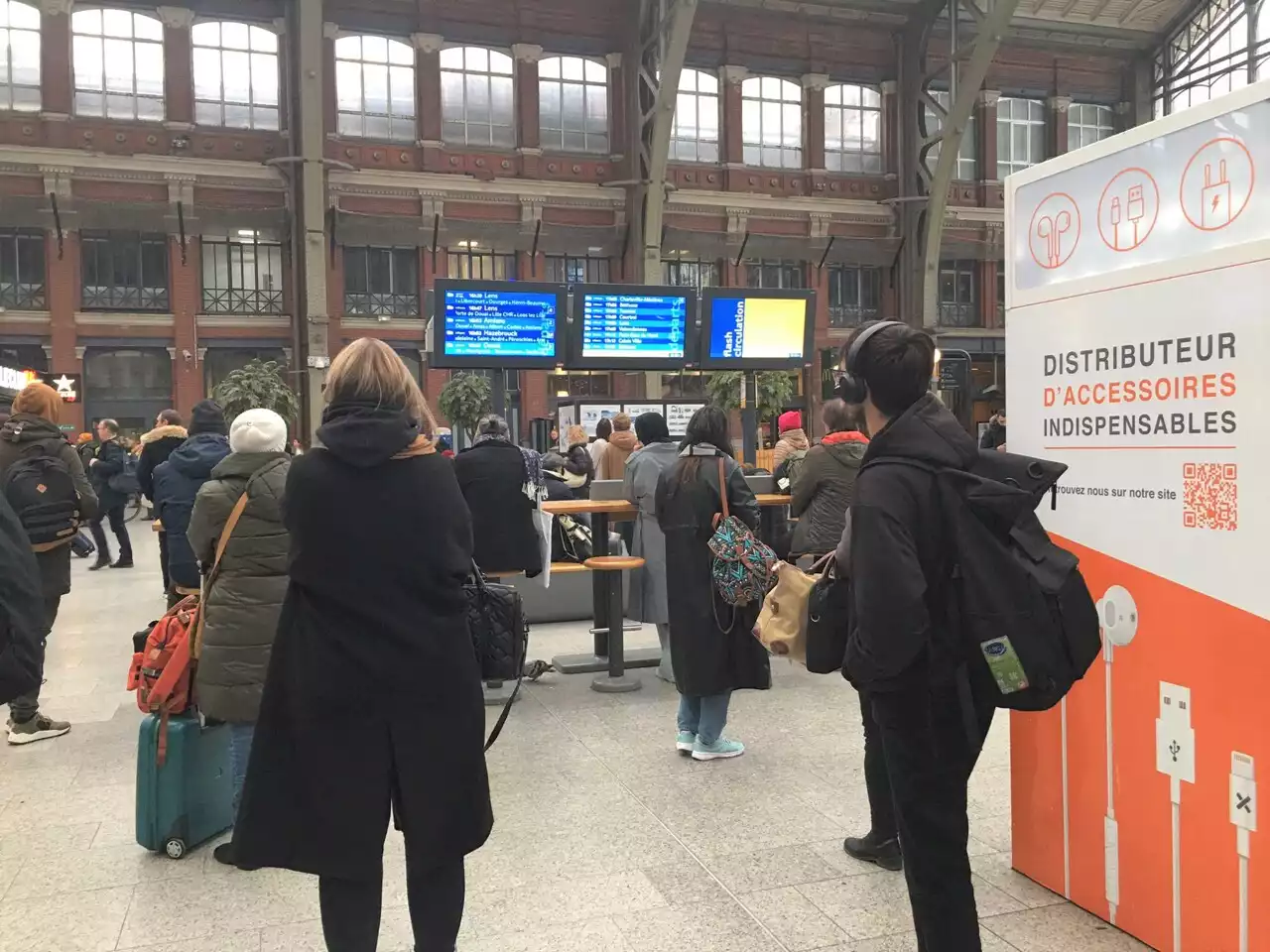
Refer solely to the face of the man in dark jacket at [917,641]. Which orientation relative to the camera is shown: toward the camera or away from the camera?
away from the camera

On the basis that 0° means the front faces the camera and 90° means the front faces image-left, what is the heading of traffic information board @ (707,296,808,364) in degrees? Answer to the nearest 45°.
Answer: approximately 0°

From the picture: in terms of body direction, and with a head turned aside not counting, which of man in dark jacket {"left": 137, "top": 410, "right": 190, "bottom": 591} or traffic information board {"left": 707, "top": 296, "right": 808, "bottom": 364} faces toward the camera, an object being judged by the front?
the traffic information board

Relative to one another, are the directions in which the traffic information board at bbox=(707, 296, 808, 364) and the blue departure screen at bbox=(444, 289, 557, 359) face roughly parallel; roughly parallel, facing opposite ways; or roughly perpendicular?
roughly parallel

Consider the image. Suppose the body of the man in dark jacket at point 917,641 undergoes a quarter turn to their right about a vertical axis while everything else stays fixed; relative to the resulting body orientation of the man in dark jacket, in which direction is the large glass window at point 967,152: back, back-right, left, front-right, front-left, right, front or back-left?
front-left

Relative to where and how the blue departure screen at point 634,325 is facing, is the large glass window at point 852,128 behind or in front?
behind

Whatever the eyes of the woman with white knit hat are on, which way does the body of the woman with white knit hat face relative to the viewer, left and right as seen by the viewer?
facing away from the viewer

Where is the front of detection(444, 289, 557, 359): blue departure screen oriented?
toward the camera

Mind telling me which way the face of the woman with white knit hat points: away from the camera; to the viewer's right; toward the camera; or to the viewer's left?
away from the camera

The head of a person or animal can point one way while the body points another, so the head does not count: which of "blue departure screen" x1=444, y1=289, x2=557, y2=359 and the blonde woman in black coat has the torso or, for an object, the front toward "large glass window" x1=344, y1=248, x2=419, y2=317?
the blonde woman in black coat

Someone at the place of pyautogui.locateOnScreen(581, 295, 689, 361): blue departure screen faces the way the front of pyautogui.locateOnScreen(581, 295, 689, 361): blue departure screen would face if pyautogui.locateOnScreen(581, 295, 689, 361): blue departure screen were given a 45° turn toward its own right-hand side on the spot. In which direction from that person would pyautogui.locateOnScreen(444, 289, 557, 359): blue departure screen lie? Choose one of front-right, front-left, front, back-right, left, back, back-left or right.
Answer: front

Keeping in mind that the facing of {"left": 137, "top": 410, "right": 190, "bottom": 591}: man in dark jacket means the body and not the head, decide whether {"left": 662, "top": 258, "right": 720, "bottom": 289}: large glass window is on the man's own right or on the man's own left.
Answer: on the man's own right

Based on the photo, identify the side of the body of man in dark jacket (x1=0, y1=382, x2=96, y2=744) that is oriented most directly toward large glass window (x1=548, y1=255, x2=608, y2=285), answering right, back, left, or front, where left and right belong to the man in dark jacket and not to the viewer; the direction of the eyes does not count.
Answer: front

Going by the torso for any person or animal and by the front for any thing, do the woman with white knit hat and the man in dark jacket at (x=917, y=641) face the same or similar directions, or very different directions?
same or similar directions

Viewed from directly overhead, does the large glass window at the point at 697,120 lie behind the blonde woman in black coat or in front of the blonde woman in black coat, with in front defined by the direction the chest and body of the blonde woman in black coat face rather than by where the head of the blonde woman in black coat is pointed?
in front

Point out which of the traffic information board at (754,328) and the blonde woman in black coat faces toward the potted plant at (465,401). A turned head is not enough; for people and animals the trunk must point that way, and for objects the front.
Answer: the blonde woman in black coat
